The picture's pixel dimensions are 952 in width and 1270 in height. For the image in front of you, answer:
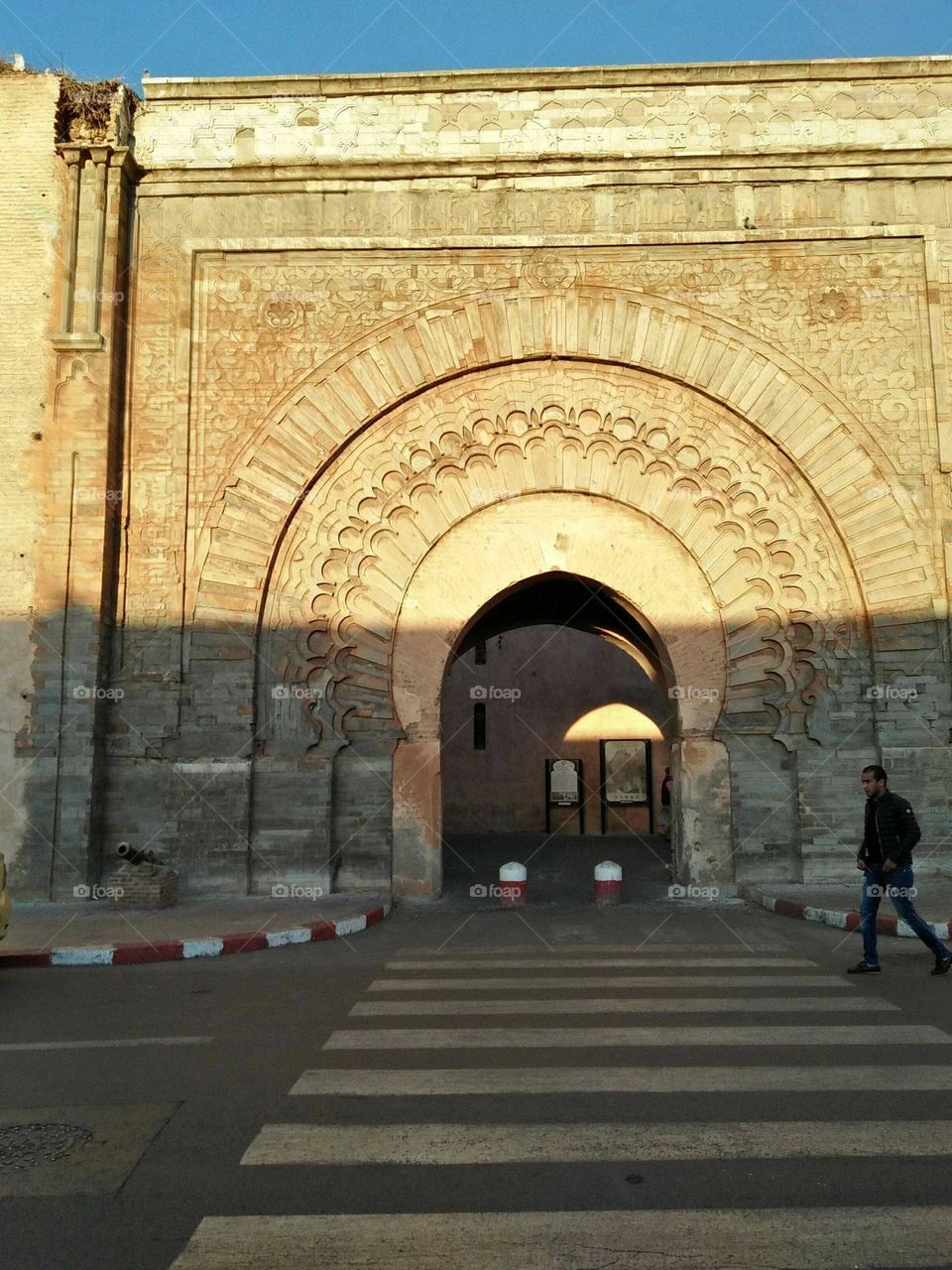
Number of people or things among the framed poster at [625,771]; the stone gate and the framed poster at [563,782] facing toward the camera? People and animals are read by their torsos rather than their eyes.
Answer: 3

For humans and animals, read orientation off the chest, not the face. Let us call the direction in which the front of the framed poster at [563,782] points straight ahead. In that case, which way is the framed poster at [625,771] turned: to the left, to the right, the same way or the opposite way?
the same way

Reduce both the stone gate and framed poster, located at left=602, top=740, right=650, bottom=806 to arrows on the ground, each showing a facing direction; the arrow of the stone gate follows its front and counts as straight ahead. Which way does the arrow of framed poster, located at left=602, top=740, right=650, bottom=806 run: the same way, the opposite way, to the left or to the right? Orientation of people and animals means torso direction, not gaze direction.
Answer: the same way

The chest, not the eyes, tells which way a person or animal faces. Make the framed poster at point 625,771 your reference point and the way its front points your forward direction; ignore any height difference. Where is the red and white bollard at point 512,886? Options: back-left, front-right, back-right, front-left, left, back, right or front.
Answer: front

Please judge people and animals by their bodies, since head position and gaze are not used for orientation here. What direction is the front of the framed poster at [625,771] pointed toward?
toward the camera

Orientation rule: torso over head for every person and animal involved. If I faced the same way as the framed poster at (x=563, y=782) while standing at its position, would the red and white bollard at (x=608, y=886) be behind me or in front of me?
in front

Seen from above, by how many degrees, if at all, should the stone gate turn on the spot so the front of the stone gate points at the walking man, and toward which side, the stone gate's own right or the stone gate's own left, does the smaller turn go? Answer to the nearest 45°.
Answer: approximately 45° to the stone gate's own left

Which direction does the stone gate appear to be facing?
toward the camera

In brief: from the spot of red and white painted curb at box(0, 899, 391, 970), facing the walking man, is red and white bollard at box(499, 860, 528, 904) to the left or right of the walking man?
left

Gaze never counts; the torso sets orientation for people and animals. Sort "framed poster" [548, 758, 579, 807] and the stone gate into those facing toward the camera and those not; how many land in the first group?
2
